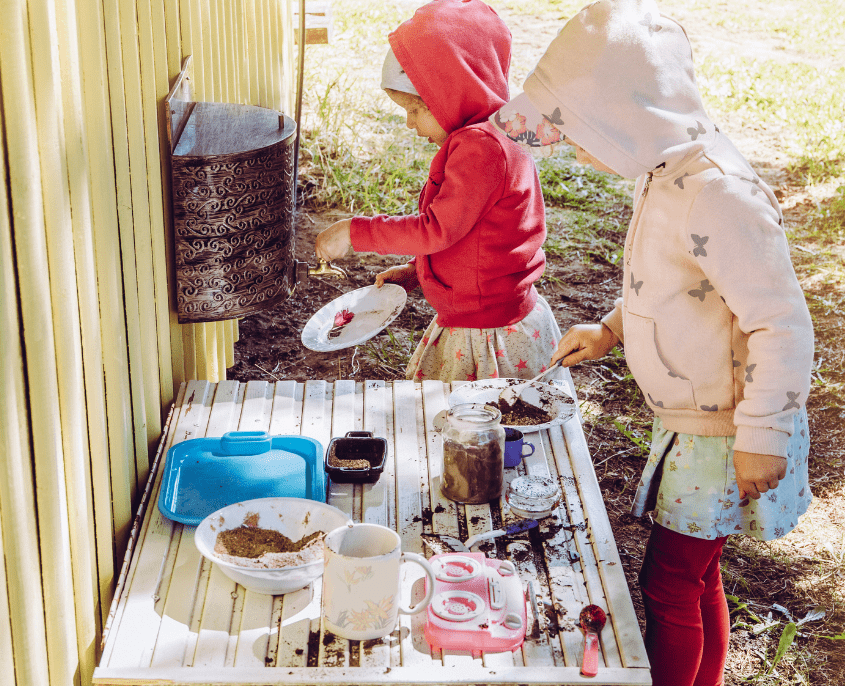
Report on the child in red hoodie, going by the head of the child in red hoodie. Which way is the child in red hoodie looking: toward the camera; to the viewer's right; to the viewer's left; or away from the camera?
to the viewer's left

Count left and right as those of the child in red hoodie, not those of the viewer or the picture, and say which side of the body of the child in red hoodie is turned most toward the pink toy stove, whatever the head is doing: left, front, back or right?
left

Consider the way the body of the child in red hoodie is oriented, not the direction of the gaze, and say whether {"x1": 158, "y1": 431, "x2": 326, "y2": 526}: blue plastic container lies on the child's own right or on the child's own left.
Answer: on the child's own left

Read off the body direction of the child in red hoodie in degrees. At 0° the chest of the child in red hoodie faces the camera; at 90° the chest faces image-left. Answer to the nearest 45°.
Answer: approximately 90°

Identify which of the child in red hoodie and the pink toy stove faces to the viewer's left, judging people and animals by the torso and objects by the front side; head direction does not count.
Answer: the child in red hoodie

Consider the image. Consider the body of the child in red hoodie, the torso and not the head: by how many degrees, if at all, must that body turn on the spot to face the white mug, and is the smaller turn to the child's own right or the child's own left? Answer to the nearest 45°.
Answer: approximately 90° to the child's own left

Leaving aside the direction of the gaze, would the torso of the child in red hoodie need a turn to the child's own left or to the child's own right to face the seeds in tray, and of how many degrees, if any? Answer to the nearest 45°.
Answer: approximately 90° to the child's own left

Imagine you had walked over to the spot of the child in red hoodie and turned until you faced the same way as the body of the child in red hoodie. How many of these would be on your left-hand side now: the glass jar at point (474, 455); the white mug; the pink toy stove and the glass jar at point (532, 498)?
4

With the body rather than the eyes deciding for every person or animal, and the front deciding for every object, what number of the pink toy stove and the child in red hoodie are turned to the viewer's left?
1
